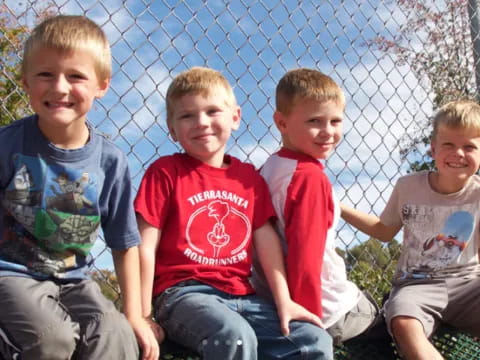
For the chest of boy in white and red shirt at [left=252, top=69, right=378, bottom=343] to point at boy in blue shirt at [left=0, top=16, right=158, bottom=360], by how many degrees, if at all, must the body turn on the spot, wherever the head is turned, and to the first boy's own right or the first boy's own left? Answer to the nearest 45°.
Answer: approximately 135° to the first boy's own right

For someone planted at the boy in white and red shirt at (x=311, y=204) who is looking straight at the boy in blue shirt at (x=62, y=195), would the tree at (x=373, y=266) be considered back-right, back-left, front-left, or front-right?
back-right

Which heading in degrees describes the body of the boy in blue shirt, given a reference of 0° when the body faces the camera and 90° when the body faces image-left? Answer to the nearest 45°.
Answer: approximately 0°

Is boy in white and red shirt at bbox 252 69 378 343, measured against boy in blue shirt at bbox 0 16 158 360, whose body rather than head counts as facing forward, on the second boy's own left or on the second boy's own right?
on the second boy's own left
